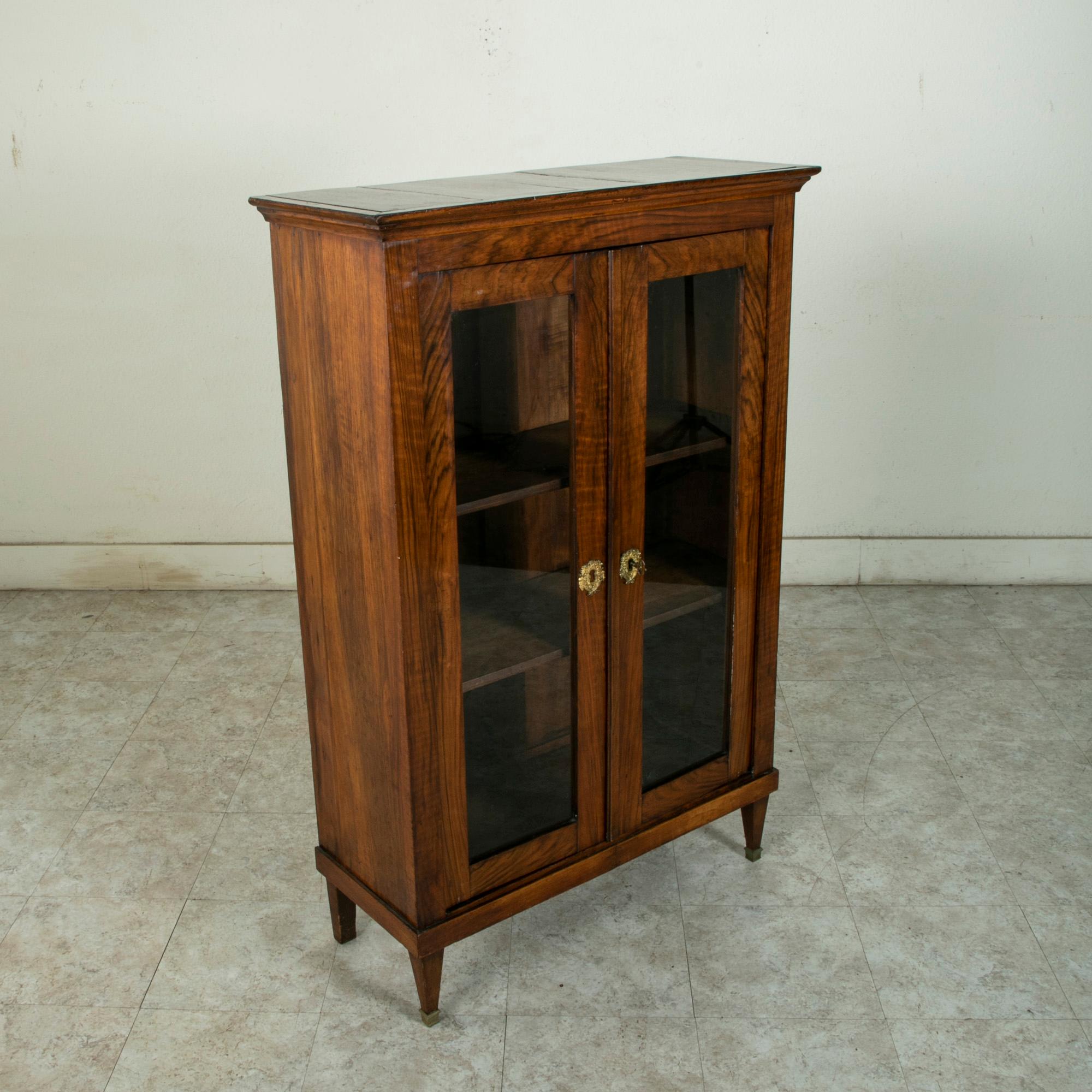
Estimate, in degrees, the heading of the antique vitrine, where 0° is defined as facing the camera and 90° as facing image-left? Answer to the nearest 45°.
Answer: approximately 315°
